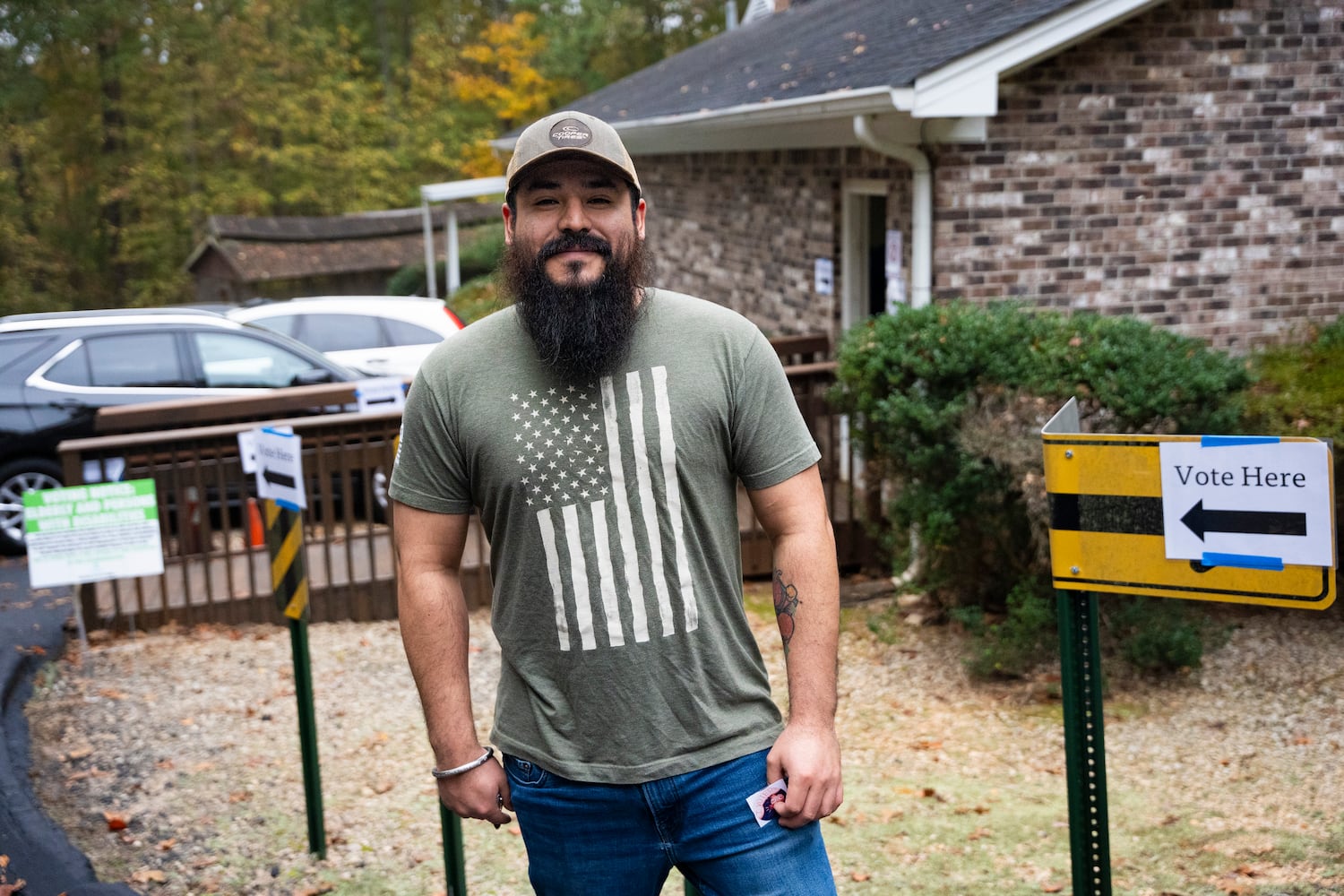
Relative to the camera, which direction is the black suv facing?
to the viewer's right

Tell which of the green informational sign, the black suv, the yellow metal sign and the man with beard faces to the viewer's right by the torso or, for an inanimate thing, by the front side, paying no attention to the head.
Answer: the black suv

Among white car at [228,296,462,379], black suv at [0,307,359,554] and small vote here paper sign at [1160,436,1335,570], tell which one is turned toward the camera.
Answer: the small vote here paper sign

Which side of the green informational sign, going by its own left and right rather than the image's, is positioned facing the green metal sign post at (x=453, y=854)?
front

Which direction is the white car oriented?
to the viewer's left

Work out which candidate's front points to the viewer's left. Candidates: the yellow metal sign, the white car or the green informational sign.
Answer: the white car

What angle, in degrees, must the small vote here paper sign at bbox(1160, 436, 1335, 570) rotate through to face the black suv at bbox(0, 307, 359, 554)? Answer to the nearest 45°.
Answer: approximately 135° to its right

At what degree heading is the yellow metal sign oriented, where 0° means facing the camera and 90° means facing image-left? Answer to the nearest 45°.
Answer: approximately 0°

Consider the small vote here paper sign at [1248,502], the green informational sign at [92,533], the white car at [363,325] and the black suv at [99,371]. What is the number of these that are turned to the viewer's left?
1

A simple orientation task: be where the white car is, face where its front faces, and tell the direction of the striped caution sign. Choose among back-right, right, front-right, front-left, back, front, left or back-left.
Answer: left

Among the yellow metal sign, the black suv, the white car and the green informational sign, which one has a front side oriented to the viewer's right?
the black suv

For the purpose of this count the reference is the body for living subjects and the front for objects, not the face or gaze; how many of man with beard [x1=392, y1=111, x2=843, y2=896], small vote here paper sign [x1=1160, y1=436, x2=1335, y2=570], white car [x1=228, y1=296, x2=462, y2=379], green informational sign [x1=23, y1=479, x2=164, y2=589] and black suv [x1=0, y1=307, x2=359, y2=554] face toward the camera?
3
